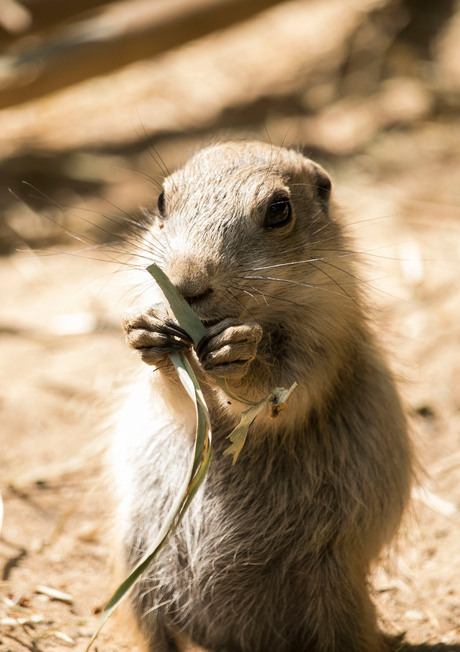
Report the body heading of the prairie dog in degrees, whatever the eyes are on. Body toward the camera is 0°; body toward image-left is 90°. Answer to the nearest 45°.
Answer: approximately 45°
